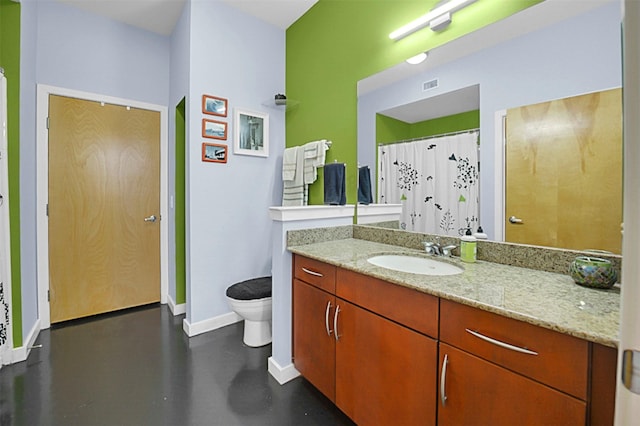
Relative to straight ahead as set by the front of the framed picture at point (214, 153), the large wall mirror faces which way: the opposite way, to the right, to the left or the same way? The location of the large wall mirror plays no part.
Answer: to the right

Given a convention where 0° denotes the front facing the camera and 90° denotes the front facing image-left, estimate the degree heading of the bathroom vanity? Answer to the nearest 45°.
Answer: approximately 45°

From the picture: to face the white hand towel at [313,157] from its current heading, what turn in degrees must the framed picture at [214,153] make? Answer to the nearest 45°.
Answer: approximately 90° to its left

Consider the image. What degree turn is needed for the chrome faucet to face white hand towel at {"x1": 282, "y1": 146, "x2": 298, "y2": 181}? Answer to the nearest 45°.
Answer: approximately 90° to its right

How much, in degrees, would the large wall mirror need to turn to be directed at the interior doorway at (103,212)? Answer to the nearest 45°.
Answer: approximately 45° to its right

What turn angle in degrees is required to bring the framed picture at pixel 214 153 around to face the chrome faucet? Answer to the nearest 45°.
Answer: approximately 45° to its left

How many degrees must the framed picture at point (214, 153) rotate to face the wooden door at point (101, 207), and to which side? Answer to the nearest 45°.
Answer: approximately 135° to its right

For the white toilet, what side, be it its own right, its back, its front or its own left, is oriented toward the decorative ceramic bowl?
left
